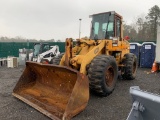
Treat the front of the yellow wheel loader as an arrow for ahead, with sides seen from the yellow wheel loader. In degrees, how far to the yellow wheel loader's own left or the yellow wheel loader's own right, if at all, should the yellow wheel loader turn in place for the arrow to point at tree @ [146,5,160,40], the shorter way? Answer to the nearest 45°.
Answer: approximately 135° to the yellow wheel loader's own right

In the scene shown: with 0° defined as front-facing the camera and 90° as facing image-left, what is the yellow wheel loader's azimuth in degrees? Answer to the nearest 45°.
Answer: approximately 45°
